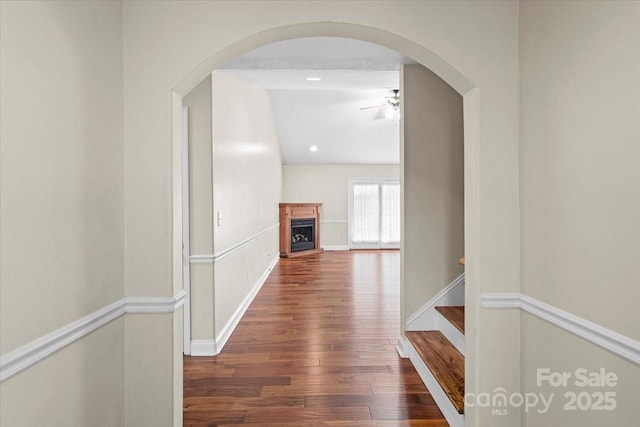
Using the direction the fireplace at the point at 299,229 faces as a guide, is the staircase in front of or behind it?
in front

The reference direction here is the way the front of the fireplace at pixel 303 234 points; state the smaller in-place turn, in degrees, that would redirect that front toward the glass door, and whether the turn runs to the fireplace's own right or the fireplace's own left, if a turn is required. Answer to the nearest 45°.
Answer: approximately 45° to the fireplace's own left

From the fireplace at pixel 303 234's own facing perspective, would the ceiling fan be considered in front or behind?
in front

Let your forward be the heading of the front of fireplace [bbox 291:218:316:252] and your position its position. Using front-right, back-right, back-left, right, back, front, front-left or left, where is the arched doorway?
front-right

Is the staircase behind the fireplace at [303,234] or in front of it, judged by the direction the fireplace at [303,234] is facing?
in front

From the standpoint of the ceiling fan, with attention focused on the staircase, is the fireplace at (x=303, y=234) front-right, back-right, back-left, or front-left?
back-right
